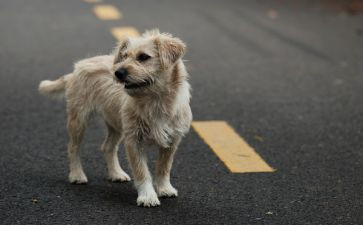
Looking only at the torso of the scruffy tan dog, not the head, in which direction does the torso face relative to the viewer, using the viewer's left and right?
facing the viewer and to the right of the viewer
